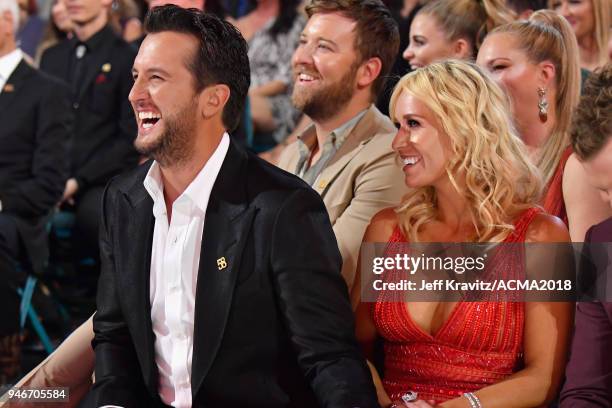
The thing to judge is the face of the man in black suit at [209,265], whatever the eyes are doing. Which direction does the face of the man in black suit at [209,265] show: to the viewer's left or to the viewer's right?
to the viewer's left

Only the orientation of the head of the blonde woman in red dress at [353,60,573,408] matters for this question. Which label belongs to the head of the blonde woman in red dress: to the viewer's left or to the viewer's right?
to the viewer's left

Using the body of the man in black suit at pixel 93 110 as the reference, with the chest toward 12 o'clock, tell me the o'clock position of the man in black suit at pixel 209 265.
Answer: the man in black suit at pixel 209 265 is roughly at 10 o'clock from the man in black suit at pixel 93 110.

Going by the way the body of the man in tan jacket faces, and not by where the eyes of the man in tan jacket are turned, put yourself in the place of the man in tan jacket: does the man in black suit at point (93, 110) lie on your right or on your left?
on your right

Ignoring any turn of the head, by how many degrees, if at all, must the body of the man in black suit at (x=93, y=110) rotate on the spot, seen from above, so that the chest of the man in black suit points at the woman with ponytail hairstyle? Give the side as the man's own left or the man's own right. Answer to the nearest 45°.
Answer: approximately 90° to the man's own left

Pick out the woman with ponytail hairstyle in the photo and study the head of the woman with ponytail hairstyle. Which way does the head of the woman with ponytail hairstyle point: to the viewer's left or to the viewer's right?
to the viewer's left

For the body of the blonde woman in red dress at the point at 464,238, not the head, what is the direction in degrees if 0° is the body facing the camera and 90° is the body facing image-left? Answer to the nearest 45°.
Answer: approximately 45°
